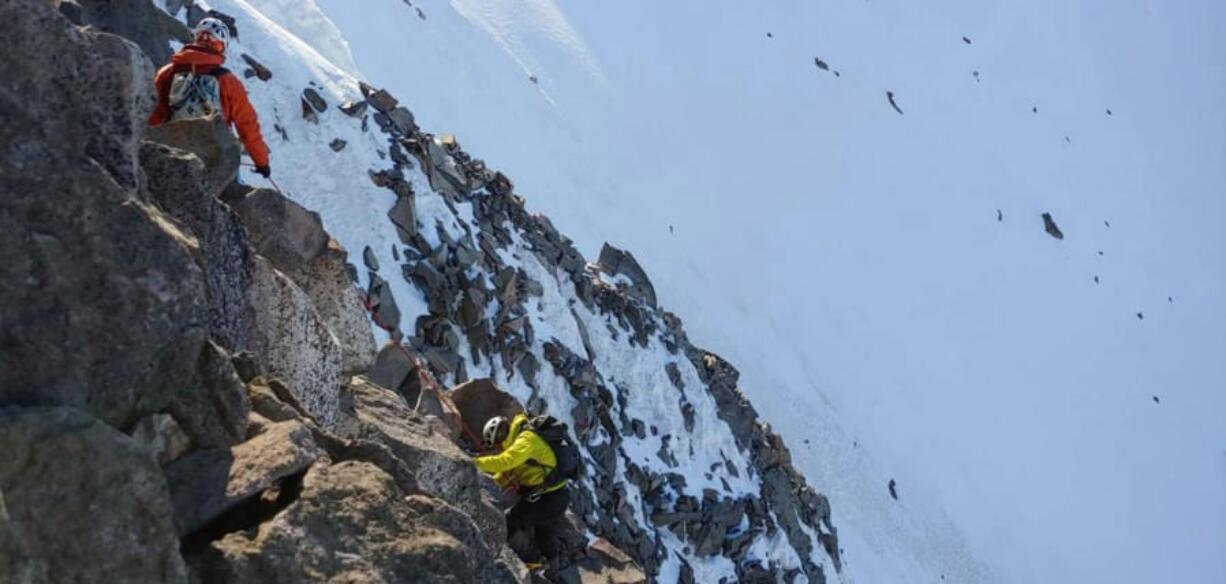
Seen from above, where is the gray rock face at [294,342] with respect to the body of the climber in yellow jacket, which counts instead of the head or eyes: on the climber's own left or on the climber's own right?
on the climber's own left

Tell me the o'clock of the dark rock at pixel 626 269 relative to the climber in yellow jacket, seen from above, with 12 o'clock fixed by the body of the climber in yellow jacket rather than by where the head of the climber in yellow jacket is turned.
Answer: The dark rock is roughly at 3 o'clock from the climber in yellow jacket.

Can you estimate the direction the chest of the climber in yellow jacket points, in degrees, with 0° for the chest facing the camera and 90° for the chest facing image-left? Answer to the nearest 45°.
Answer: approximately 90°

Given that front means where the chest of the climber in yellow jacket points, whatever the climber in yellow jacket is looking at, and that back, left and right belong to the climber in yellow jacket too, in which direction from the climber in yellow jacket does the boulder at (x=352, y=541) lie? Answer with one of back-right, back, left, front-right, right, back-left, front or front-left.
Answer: left

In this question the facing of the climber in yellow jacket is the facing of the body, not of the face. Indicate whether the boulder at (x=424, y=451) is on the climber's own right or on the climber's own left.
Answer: on the climber's own left

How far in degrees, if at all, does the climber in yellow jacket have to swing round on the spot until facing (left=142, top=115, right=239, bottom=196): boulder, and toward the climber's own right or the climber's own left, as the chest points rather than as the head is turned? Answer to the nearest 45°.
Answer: approximately 45° to the climber's own left

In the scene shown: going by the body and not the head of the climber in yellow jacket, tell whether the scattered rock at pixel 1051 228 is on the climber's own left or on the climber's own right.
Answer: on the climber's own right

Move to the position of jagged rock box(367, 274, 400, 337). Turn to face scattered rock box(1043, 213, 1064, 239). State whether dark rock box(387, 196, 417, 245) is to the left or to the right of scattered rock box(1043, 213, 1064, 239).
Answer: left
